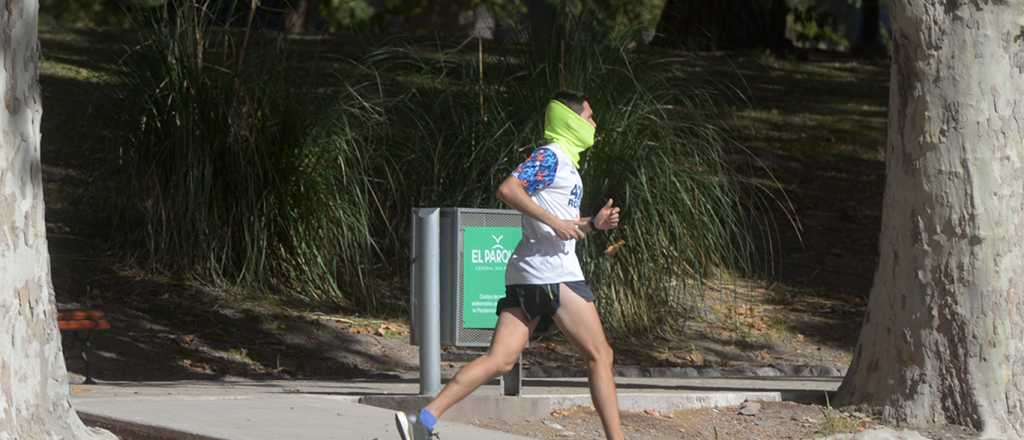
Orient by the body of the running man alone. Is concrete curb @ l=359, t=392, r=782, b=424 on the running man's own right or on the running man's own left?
on the running man's own left

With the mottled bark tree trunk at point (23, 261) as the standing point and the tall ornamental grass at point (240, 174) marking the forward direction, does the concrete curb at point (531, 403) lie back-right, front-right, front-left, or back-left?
front-right

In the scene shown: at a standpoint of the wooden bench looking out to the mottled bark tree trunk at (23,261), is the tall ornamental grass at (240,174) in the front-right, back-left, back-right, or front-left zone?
back-left

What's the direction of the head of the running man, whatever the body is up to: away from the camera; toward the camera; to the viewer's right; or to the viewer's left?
to the viewer's right

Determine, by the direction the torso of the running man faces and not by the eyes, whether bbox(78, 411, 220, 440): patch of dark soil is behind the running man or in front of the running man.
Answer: behind

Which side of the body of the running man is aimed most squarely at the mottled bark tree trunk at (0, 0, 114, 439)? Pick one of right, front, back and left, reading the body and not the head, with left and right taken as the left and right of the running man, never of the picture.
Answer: back

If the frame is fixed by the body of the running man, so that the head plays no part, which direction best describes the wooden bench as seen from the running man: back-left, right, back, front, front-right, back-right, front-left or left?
back-left

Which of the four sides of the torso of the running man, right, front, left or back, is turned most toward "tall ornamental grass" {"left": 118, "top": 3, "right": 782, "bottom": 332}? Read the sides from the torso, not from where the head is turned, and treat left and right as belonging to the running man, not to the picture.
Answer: left

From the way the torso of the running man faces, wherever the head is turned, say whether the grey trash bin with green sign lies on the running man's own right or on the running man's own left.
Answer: on the running man's own left

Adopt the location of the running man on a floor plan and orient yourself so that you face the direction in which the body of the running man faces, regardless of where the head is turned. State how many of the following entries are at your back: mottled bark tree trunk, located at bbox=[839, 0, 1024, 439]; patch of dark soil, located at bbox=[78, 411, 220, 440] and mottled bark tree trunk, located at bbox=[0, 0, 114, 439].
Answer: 2

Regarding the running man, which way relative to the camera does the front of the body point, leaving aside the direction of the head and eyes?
to the viewer's right

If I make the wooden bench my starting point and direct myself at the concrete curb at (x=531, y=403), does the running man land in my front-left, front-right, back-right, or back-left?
front-right
